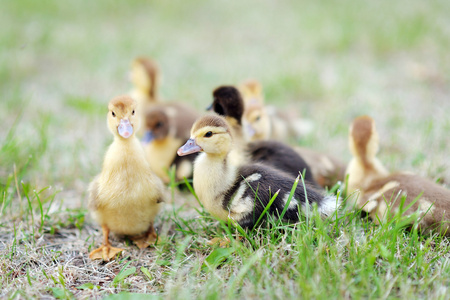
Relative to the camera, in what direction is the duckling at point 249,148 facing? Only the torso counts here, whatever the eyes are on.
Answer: to the viewer's left

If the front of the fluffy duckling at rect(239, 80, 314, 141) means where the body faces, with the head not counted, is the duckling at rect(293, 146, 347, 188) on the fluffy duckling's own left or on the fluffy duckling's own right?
on the fluffy duckling's own left

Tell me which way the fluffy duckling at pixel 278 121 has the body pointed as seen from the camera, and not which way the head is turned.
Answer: to the viewer's left

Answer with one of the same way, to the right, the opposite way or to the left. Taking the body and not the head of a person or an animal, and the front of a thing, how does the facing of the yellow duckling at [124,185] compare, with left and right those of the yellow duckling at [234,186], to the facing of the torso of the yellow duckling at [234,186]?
to the left

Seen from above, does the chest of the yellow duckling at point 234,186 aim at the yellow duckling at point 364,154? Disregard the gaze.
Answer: no

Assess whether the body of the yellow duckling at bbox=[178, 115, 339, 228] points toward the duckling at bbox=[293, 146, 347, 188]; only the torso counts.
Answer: no

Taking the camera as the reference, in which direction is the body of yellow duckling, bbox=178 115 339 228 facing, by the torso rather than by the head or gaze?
to the viewer's left

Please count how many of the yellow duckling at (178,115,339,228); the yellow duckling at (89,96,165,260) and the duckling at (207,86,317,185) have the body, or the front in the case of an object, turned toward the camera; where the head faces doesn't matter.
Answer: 1

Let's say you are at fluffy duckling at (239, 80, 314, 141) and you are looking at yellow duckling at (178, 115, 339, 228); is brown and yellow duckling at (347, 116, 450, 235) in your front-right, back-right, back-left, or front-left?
front-left

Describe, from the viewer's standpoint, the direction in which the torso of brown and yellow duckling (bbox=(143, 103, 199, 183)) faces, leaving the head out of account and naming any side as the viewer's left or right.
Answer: facing the viewer and to the left of the viewer

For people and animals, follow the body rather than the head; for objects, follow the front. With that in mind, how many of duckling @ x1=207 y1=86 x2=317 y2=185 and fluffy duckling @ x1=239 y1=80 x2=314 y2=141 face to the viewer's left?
2

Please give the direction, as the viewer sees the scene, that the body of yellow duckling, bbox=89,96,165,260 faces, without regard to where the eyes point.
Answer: toward the camera

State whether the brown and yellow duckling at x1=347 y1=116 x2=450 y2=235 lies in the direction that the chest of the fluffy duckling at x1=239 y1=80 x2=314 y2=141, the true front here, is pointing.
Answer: no

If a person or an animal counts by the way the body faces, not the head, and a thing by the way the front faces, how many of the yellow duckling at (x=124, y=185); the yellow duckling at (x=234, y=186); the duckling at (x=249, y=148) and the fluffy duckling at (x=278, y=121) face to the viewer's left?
3

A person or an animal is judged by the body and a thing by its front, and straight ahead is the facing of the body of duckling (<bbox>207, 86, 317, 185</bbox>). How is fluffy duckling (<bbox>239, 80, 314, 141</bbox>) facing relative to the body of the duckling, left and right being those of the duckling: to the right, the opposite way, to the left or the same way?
the same way

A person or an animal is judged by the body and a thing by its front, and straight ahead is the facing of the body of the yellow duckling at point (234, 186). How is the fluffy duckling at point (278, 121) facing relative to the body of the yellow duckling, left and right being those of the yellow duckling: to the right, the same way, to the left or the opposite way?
the same way

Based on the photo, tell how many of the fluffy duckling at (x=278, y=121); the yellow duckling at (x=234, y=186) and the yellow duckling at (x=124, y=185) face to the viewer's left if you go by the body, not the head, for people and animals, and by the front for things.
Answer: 2

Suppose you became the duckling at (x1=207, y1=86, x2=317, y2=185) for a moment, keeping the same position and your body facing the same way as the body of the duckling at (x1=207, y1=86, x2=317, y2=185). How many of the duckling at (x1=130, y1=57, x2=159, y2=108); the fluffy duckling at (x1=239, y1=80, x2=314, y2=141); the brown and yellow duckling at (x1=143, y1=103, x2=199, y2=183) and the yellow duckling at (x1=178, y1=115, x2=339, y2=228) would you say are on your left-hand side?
1
